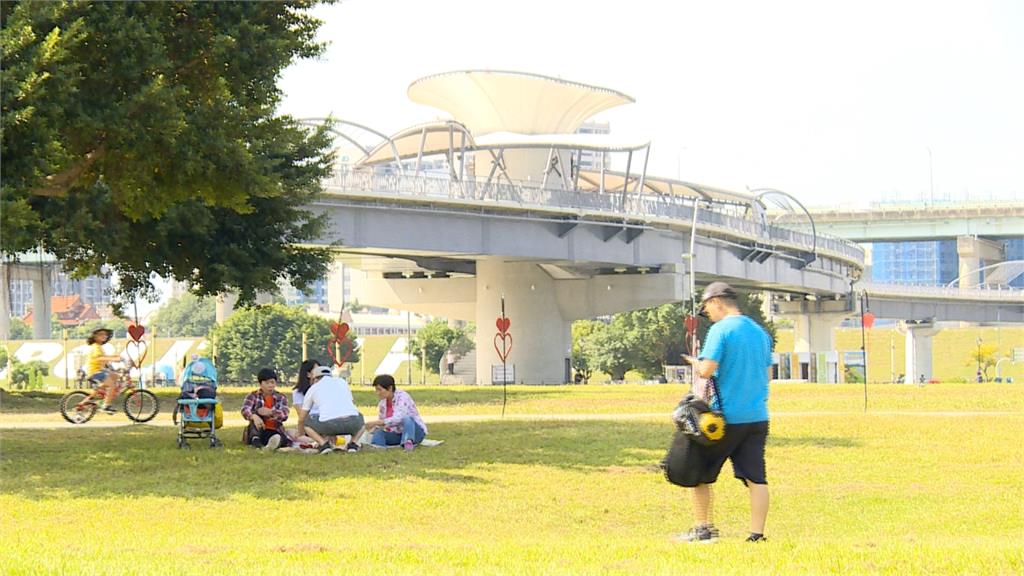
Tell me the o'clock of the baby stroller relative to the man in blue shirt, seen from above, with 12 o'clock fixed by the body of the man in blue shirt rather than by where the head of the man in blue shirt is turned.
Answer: The baby stroller is roughly at 12 o'clock from the man in blue shirt.

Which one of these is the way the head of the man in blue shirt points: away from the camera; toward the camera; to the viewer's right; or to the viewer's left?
to the viewer's left

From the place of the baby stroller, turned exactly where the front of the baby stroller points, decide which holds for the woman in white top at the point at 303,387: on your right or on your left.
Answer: on your left

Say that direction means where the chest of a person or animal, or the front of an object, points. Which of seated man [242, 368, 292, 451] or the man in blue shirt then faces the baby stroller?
the man in blue shirt

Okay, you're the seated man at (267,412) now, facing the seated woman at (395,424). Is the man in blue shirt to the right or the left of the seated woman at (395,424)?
right

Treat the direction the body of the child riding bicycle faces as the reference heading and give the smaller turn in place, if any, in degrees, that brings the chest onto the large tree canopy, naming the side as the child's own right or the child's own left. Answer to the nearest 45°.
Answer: approximately 90° to the child's own right

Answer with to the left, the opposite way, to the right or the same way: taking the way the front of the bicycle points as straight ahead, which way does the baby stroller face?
to the right
